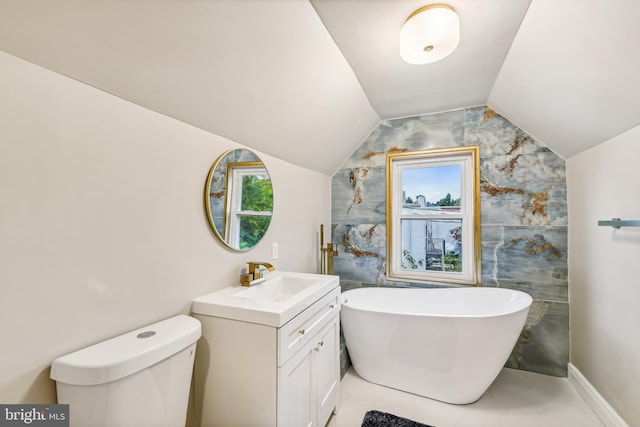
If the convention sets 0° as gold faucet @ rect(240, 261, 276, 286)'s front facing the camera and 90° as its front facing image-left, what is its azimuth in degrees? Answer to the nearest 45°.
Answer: approximately 315°

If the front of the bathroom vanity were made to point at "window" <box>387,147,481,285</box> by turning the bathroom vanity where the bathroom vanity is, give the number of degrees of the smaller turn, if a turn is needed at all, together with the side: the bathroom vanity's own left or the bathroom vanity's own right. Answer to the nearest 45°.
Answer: approximately 90° to the bathroom vanity's own left

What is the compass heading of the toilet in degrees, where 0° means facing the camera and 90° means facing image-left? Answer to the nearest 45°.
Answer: approximately 315°

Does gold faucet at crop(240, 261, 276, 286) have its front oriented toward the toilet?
no

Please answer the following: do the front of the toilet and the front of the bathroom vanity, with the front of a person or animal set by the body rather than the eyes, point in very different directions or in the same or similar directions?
same or similar directions

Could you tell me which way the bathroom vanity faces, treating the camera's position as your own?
facing the viewer and to the right of the viewer

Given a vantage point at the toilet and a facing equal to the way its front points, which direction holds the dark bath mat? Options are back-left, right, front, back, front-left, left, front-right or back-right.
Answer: front-left

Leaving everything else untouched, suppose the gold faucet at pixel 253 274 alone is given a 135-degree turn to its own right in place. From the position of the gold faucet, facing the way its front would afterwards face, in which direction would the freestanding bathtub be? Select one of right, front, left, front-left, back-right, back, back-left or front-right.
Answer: back

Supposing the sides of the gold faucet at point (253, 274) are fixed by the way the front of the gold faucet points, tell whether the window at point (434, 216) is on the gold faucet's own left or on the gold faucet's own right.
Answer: on the gold faucet's own left

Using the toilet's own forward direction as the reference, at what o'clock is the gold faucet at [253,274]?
The gold faucet is roughly at 9 o'clock from the toilet.

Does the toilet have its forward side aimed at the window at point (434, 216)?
no

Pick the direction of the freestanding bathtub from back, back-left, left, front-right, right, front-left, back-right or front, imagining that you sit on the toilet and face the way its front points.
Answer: front-left

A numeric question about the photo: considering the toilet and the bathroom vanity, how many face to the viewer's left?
0

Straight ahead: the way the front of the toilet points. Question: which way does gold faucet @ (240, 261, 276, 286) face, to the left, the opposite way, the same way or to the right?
the same way

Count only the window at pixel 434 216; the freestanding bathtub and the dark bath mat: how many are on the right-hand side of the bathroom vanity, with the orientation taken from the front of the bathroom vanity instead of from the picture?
0
